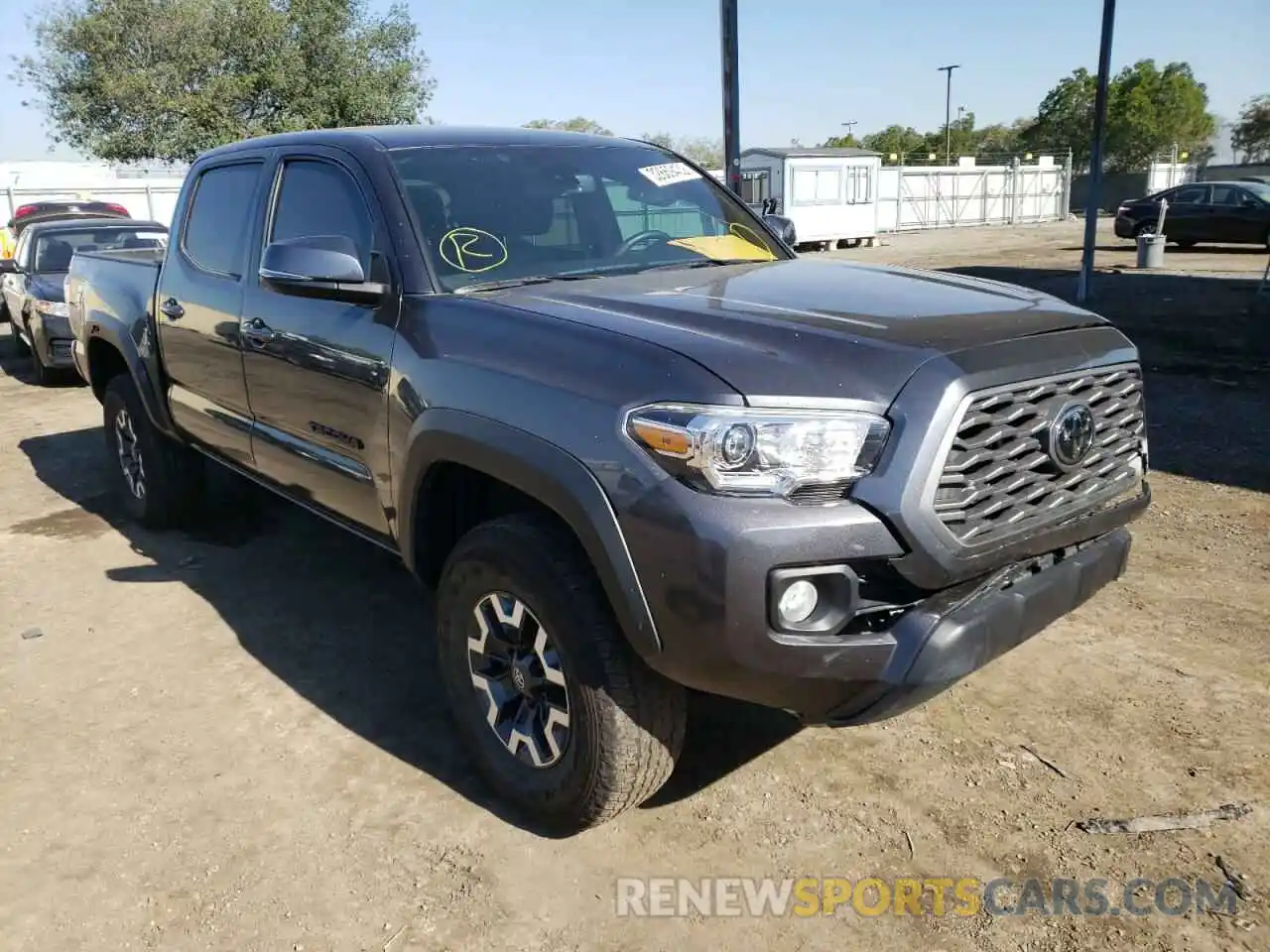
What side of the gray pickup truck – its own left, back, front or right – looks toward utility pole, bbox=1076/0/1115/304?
left

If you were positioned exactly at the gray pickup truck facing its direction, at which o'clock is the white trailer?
The white trailer is roughly at 8 o'clock from the gray pickup truck.

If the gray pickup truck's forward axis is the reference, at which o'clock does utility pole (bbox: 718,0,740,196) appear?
The utility pole is roughly at 8 o'clock from the gray pickup truck.

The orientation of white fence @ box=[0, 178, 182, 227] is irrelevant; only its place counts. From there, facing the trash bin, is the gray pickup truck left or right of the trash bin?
right

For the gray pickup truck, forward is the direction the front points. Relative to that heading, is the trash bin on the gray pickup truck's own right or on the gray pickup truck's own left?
on the gray pickup truck's own left

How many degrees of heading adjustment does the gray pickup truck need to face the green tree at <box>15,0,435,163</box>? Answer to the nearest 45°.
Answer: approximately 135° to its left

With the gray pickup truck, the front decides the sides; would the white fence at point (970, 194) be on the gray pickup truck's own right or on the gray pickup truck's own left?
on the gray pickup truck's own left

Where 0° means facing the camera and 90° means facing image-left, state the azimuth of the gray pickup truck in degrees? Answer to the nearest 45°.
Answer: approximately 315°

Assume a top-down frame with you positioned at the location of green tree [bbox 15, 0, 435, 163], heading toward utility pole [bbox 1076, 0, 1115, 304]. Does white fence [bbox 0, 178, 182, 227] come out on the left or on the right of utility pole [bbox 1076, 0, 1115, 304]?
right
